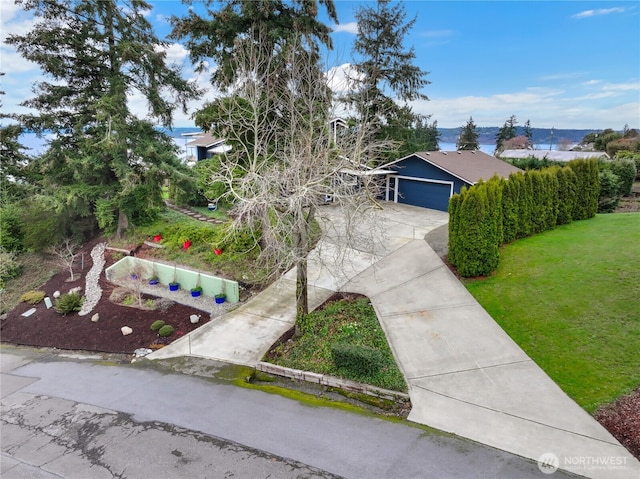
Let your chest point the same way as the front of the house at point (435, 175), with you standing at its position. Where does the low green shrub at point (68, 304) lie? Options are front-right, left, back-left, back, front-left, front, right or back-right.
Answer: front

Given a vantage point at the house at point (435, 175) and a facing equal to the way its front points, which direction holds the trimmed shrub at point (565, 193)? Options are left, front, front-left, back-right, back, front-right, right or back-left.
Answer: left

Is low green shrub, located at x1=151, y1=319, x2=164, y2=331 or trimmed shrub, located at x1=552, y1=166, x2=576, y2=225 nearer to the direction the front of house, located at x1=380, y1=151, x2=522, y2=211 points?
the low green shrub

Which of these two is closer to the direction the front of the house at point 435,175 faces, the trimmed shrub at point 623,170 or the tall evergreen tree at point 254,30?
the tall evergreen tree

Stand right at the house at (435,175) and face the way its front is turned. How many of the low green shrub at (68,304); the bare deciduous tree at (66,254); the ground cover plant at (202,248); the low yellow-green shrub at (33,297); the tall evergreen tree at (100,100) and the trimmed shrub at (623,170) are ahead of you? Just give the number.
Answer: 5

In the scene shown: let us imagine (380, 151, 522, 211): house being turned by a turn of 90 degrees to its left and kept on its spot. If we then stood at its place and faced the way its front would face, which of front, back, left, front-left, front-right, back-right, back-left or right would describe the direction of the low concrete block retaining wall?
front-right

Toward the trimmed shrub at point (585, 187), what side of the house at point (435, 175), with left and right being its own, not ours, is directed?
left

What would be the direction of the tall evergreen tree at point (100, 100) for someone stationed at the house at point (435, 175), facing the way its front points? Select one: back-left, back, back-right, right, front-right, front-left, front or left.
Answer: front

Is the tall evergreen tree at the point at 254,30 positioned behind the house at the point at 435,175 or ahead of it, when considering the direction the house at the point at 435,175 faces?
ahead

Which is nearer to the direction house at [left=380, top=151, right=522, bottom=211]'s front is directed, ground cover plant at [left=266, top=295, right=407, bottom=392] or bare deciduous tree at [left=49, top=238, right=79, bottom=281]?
the bare deciduous tree

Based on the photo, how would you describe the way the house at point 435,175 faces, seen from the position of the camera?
facing the viewer and to the left of the viewer

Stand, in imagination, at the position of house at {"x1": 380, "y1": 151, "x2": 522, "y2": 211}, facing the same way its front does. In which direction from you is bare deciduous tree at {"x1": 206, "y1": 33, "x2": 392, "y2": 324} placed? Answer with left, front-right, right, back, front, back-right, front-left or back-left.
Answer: front-left

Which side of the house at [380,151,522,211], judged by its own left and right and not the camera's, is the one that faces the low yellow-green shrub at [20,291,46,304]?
front

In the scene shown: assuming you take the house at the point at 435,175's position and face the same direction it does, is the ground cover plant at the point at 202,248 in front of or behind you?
in front

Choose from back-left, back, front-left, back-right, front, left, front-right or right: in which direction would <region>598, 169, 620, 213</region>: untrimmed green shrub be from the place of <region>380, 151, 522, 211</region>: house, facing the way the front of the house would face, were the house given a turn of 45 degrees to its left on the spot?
left
